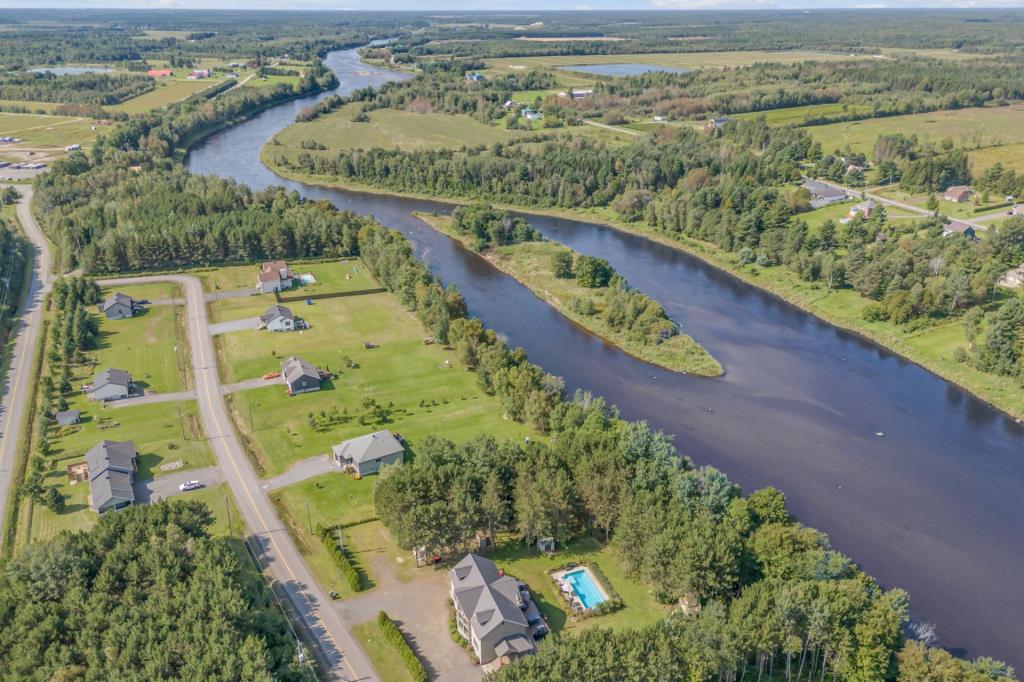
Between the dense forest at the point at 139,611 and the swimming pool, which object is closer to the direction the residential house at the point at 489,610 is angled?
the dense forest

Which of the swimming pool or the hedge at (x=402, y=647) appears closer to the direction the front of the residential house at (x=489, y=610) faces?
the hedge

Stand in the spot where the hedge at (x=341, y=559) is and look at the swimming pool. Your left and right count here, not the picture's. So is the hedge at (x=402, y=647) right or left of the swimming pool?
right

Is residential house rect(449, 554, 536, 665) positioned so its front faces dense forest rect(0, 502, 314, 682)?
yes

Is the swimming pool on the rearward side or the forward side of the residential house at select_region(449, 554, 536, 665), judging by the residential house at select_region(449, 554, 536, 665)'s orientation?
on the rearward side

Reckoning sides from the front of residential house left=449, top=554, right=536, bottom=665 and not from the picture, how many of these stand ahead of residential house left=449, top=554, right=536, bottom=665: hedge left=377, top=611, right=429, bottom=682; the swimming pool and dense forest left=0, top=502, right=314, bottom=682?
2

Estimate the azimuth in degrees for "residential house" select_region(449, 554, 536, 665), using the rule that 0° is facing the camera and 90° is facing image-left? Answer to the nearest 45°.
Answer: approximately 90°
